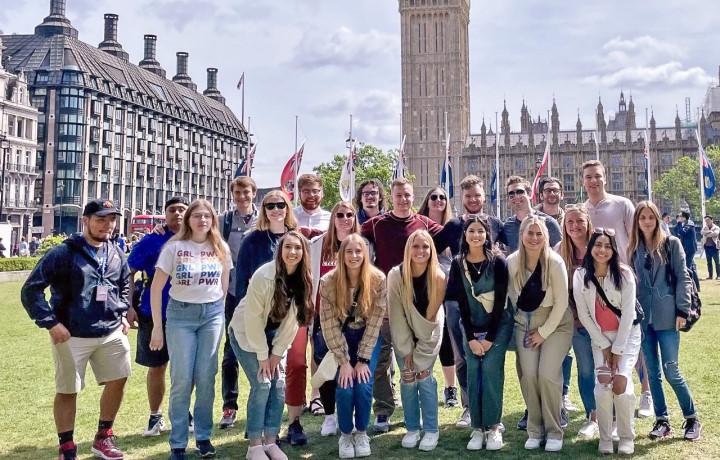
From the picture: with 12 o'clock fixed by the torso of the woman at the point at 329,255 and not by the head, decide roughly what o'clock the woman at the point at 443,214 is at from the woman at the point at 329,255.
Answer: the woman at the point at 443,214 is roughly at 8 o'clock from the woman at the point at 329,255.

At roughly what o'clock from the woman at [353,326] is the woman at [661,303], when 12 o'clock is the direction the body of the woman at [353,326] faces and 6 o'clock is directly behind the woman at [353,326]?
the woman at [661,303] is roughly at 9 o'clock from the woman at [353,326].

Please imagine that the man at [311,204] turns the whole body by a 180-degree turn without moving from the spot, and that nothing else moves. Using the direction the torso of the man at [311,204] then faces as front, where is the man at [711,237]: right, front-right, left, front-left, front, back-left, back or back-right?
front-right

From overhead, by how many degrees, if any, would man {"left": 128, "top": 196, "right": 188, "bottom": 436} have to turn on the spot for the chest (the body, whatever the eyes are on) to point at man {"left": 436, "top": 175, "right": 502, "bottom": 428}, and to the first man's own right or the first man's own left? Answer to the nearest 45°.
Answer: approximately 45° to the first man's own left

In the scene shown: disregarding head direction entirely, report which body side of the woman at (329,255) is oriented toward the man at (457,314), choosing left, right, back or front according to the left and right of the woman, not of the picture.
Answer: left
